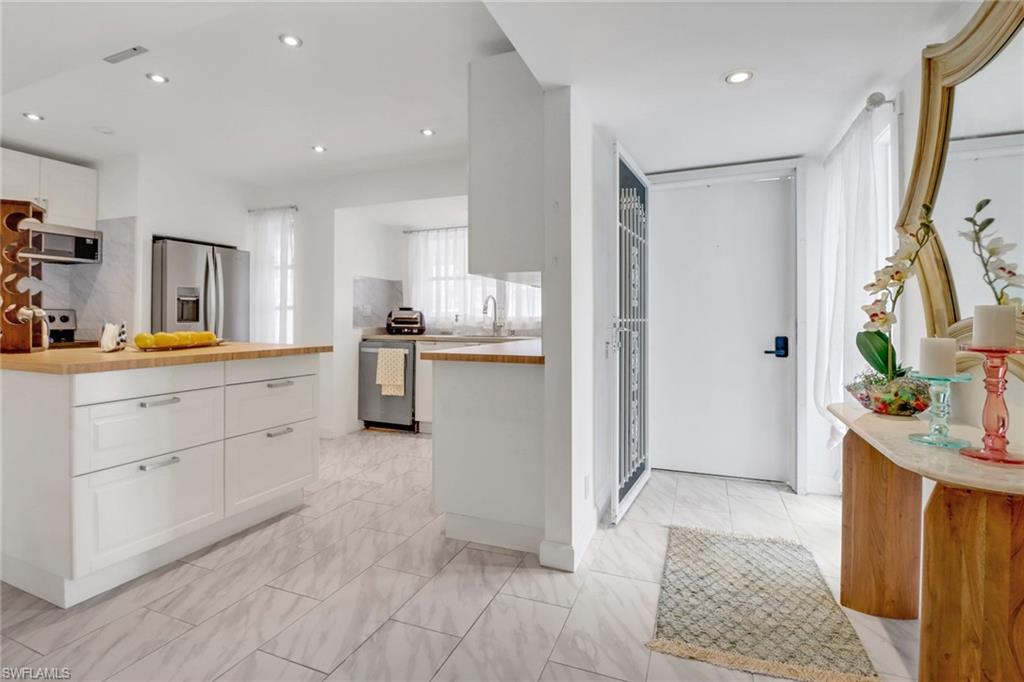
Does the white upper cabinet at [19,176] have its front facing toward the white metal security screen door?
yes

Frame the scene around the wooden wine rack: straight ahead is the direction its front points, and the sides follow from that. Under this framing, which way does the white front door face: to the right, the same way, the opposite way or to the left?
to the right

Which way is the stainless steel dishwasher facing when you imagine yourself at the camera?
facing the viewer and to the left of the viewer

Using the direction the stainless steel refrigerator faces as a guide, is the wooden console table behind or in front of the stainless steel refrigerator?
in front

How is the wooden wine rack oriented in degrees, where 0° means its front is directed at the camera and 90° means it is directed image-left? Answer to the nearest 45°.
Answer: approximately 315°

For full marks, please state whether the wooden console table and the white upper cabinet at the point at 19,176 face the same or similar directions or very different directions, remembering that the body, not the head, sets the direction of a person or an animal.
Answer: very different directions

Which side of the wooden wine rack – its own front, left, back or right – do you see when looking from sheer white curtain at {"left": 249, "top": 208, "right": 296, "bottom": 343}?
left

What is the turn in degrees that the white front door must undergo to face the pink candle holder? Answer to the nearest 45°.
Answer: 0° — it already faces it

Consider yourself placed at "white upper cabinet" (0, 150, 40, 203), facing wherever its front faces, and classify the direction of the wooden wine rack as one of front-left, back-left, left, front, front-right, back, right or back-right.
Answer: front-right
